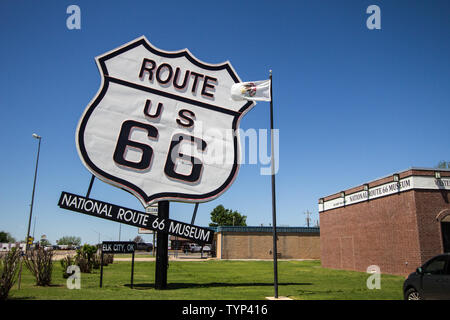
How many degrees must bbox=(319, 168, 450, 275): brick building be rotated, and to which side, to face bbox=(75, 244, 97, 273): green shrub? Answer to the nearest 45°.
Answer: approximately 135° to its right

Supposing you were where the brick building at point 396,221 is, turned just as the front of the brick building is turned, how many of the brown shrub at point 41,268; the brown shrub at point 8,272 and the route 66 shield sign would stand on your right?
3

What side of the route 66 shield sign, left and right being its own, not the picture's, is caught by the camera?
front

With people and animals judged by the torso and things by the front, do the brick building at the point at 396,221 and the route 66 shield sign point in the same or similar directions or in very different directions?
same or similar directions

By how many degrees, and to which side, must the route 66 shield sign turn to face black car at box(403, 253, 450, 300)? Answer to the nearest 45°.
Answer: approximately 45° to its left

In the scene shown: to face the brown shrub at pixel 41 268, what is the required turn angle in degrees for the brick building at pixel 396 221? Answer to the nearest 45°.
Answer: approximately 90° to its right

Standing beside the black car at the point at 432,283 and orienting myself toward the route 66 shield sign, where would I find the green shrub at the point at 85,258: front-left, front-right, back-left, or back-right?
front-right

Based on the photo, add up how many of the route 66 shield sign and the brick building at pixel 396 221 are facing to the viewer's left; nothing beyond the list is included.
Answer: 0

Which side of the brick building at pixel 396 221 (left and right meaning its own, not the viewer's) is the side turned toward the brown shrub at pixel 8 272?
right

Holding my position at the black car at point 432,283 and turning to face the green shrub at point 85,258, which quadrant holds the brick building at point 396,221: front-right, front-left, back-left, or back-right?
front-right

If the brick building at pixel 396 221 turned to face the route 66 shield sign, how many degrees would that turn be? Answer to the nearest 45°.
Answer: approximately 90° to its right
